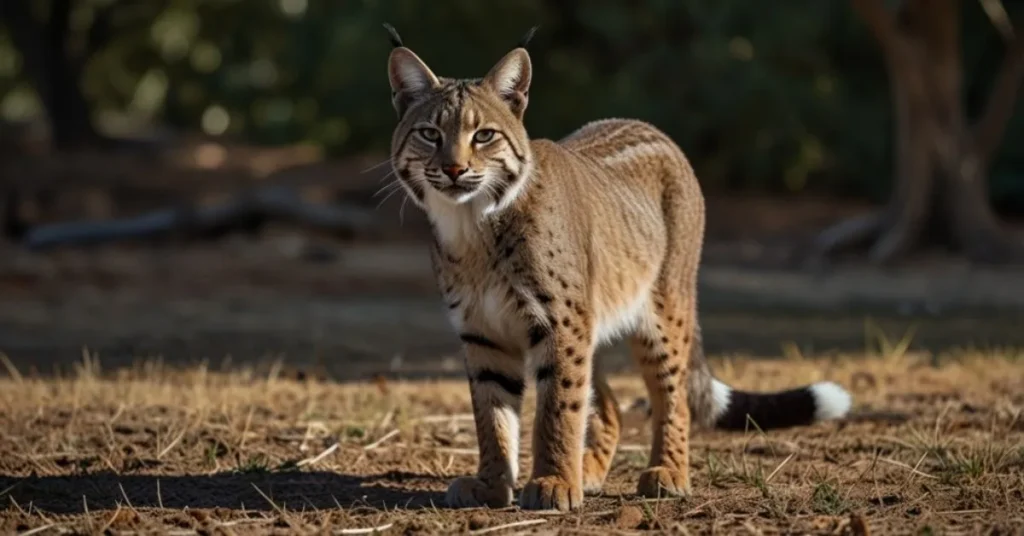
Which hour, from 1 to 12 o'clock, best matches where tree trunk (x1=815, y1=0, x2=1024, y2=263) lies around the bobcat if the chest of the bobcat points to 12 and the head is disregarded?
The tree trunk is roughly at 5 o'clock from the bobcat.

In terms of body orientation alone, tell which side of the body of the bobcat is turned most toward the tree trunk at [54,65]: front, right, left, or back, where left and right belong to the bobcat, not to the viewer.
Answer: right

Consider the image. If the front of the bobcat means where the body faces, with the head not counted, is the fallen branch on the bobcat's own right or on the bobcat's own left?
on the bobcat's own right

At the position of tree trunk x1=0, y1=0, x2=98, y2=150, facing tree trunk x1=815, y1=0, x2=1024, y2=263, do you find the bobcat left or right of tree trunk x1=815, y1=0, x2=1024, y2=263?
right

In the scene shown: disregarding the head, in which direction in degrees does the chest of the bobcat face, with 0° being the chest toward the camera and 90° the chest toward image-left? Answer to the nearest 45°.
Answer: approximately 45°

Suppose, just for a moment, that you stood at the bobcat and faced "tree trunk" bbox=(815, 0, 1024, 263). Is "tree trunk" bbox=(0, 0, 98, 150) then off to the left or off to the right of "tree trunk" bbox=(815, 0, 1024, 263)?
left
